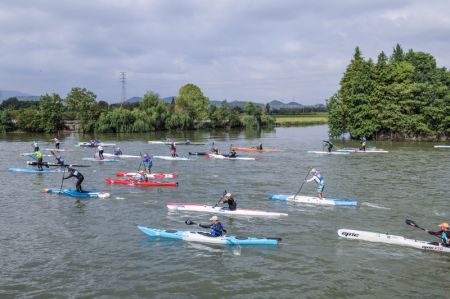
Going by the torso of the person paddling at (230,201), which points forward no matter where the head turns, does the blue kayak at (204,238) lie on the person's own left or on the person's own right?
on the person's own left

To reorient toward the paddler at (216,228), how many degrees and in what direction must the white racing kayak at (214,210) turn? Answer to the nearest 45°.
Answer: approximately 90° to its left

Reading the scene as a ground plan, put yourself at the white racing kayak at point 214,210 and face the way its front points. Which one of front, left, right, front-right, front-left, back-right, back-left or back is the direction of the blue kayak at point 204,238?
left

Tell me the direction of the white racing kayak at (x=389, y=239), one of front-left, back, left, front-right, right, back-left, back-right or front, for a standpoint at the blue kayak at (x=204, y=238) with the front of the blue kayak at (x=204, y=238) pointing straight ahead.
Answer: back

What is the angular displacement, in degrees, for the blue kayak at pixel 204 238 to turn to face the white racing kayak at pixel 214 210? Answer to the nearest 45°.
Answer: approximately 90° to its right

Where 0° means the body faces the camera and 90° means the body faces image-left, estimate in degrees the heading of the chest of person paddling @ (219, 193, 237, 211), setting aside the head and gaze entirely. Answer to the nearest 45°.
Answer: approximately 90°

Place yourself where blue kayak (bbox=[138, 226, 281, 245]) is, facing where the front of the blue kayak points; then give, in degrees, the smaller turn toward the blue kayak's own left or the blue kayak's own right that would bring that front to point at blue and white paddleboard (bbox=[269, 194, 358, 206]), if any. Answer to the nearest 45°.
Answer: approximately 135° to the blue kayak's own right

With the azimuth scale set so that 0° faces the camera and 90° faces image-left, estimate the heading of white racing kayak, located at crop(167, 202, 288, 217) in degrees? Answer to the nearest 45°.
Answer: approximately 90°

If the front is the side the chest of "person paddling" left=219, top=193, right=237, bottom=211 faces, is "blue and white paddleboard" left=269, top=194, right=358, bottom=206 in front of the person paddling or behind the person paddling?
behind

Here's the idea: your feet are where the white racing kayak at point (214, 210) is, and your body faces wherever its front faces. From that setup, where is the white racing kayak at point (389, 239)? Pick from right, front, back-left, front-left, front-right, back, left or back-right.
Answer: back-left

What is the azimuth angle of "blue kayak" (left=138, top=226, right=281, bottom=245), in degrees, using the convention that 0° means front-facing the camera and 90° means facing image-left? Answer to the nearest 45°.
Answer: approximately 90°
